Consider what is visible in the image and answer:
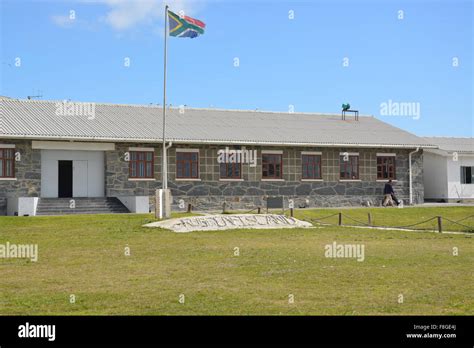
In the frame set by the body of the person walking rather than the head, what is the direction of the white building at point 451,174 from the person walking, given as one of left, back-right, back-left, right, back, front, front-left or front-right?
front-left

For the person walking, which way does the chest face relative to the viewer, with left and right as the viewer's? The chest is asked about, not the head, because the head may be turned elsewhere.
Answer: facing to the right of the viewer

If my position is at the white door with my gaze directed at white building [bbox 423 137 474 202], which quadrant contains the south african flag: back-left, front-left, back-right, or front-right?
front-right

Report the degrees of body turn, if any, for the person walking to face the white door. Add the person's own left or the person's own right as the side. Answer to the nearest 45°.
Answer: approximately 135° to the person's own right

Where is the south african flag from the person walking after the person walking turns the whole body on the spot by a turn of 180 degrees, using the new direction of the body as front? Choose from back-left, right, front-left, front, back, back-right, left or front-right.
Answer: front-left
